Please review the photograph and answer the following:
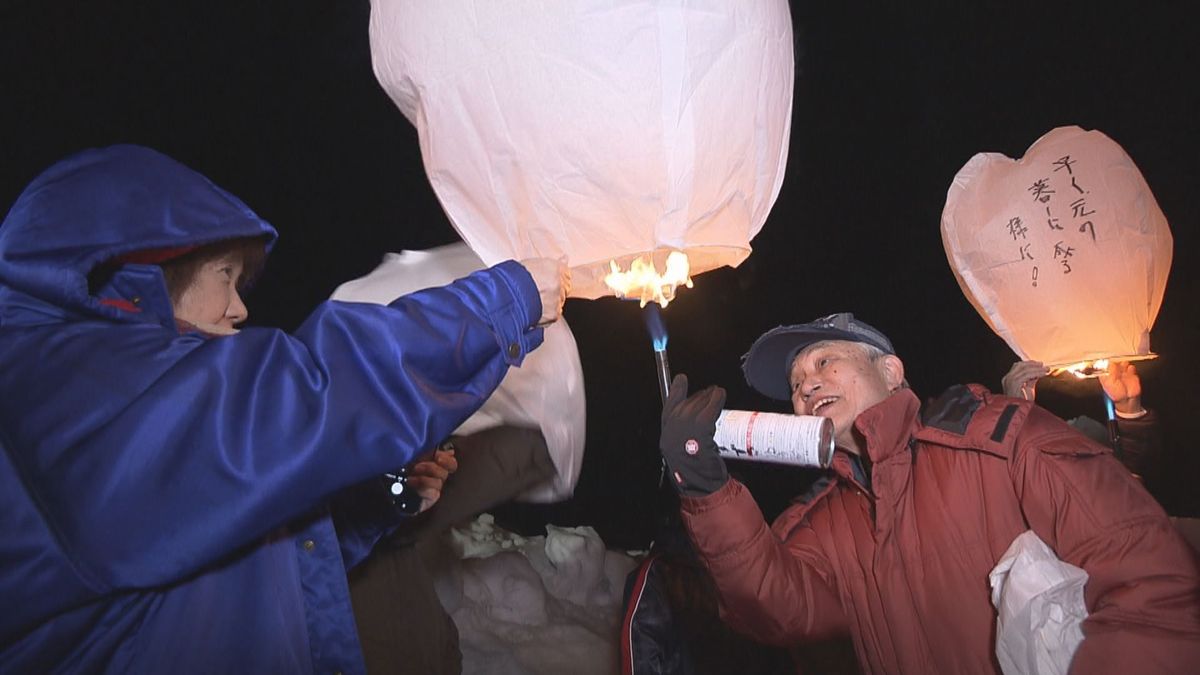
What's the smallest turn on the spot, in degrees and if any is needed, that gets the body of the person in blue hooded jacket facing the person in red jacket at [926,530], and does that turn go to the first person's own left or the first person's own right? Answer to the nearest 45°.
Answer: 0° — they already face them

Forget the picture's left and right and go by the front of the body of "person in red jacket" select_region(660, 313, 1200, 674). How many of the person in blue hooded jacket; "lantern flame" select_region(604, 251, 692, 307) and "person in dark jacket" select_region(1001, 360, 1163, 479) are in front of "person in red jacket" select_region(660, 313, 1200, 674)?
2

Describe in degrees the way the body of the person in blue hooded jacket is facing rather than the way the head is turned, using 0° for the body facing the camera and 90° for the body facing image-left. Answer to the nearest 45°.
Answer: approximately 270°

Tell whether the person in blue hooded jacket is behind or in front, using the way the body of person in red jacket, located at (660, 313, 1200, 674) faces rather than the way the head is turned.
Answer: in front

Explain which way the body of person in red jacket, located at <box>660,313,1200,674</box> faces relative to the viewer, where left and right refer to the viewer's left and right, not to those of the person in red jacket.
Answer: facing the viewer and to the left of the viewer

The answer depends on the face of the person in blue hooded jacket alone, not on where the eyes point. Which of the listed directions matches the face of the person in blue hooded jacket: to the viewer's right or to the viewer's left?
to the viewer's right

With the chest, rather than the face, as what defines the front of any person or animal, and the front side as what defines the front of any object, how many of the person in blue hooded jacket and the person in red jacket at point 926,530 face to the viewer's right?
1

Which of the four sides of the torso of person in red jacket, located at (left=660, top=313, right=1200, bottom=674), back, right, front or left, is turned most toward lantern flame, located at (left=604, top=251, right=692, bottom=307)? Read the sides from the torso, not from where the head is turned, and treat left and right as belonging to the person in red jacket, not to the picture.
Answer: front

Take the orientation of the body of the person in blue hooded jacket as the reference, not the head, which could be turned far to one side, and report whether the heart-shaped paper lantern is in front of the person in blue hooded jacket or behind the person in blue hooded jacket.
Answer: in front

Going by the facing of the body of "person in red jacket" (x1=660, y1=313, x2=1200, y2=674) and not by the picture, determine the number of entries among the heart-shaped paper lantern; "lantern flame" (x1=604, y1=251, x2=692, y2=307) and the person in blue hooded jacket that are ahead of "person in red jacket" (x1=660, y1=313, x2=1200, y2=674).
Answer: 2

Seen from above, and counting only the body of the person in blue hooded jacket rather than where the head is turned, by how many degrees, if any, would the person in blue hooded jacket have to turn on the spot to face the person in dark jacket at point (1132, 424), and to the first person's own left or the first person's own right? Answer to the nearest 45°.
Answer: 0° — they already face them

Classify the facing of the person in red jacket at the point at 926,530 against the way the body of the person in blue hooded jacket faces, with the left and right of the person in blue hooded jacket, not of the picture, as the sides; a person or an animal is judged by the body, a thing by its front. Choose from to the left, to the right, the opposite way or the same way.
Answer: the opposite way
